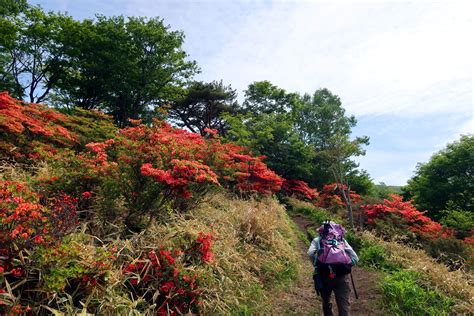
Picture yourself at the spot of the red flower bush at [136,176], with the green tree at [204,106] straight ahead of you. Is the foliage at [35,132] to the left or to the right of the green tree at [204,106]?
left

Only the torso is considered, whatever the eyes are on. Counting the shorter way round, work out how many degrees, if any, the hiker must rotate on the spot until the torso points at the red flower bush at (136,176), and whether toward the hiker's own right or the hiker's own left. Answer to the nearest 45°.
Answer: approximately 90° to the hiker's own left

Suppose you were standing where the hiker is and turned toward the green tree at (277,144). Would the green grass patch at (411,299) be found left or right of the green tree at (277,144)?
right

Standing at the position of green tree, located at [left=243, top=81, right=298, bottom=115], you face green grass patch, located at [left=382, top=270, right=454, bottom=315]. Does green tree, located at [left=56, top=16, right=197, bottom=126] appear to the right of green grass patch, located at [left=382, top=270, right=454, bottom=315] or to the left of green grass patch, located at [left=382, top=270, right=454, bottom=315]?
right

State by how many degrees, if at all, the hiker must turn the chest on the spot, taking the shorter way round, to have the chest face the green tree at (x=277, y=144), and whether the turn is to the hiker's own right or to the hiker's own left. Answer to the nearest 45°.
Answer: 0° — they already face it

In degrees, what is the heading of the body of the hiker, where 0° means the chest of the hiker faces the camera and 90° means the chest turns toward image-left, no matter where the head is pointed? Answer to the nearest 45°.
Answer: approximately 180°

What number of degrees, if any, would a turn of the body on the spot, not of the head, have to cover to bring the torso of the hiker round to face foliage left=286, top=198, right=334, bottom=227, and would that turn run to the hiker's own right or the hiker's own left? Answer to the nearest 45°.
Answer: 0° — they already face it

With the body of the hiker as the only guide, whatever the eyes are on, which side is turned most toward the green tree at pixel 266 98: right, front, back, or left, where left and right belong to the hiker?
front

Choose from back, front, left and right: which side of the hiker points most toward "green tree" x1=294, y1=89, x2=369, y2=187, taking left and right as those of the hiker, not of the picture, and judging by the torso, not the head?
front

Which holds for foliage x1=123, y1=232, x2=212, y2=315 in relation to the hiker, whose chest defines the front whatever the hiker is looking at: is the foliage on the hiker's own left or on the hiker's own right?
on the hiker's own left

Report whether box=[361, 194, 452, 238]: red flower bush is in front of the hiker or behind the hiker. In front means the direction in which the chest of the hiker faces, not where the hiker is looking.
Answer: in front
